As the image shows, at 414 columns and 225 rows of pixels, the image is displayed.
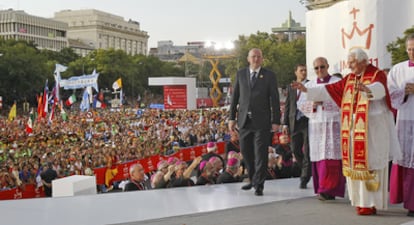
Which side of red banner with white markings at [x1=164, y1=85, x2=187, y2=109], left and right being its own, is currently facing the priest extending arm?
front

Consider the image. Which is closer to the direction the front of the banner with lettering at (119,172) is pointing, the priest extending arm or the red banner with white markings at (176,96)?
the priest extending arm

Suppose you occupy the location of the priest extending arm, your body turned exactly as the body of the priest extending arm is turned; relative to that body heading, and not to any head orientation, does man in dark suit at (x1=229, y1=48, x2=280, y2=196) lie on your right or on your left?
on your right

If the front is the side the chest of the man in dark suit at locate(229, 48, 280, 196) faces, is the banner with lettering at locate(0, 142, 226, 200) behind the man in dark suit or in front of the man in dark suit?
behind

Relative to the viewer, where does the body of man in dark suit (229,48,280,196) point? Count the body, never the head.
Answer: toward the camera

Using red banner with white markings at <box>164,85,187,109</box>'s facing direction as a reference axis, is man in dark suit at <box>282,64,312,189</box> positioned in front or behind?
in front

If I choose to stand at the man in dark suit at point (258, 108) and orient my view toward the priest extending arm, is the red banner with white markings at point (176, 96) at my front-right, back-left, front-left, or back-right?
back-left

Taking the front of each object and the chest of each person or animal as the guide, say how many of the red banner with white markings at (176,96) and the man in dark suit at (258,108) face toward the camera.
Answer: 2

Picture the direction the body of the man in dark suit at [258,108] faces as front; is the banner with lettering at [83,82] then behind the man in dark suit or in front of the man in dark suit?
behind

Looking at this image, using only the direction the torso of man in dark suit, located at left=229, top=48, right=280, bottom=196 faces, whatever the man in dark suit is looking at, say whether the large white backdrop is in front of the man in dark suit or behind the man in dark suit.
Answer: behind

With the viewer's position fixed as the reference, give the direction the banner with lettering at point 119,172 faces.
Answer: facing the viewer and to the right of the viewer
